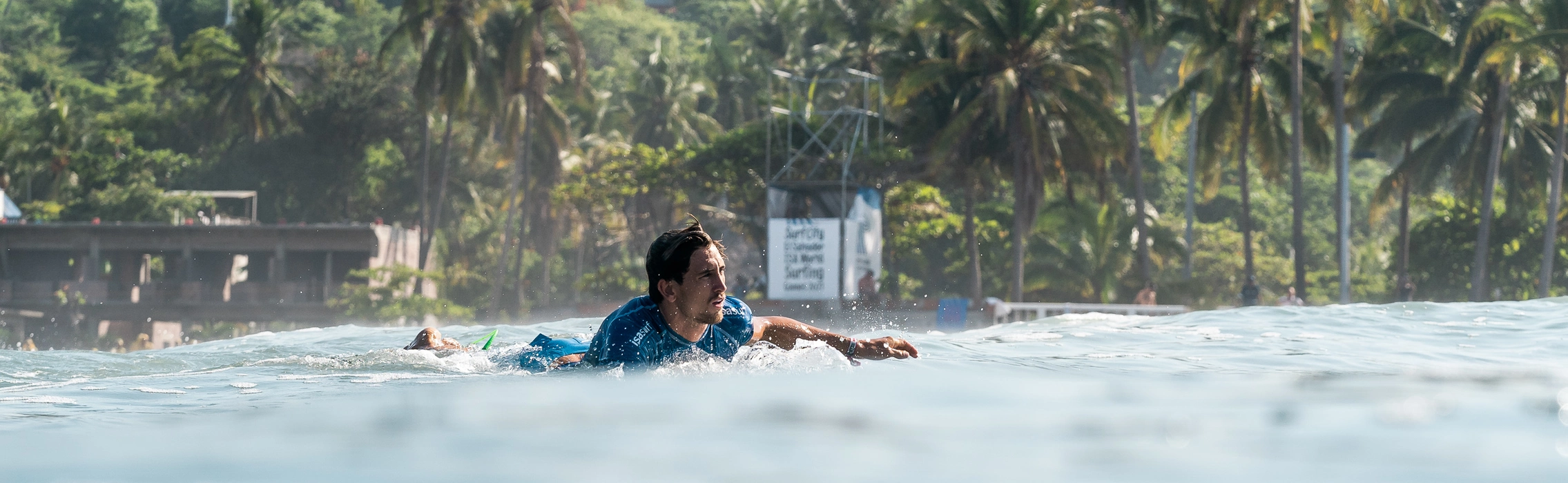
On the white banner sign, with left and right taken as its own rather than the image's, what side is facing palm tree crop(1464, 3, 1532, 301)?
left

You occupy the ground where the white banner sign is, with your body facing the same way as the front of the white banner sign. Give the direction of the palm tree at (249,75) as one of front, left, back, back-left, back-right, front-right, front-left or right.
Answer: back-right

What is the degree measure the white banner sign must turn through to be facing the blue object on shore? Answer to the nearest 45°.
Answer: approximately 90° to its left

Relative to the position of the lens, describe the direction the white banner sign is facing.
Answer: facing the viewer

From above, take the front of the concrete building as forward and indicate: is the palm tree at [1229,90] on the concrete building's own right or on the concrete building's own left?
on the concrete building's own left

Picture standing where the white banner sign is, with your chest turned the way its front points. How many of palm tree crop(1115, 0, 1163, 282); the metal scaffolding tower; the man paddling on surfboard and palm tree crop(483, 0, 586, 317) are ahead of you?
1

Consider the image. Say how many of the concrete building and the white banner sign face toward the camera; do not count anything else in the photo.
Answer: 2

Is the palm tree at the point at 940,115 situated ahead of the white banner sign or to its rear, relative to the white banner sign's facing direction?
to the rear

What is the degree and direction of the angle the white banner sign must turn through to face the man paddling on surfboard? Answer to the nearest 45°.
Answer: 0° — it already faces them

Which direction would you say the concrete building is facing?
toward the camera
